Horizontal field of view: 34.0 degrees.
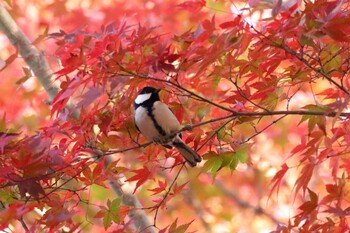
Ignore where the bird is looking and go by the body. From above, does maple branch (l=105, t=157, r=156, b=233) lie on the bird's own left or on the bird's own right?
on the bird's own right

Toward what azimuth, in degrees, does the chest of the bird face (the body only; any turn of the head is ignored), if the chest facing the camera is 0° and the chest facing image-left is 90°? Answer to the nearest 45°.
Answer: approximately 45°
